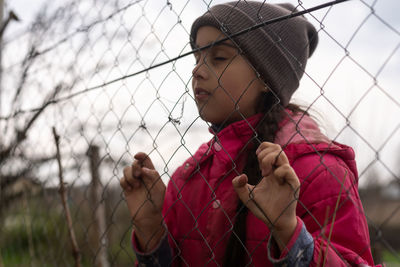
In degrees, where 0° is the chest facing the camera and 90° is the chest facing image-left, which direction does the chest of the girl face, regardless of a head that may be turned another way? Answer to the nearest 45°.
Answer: approximately 45°

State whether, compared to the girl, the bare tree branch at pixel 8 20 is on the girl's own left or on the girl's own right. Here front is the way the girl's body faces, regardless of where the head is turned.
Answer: on the girl's own right
